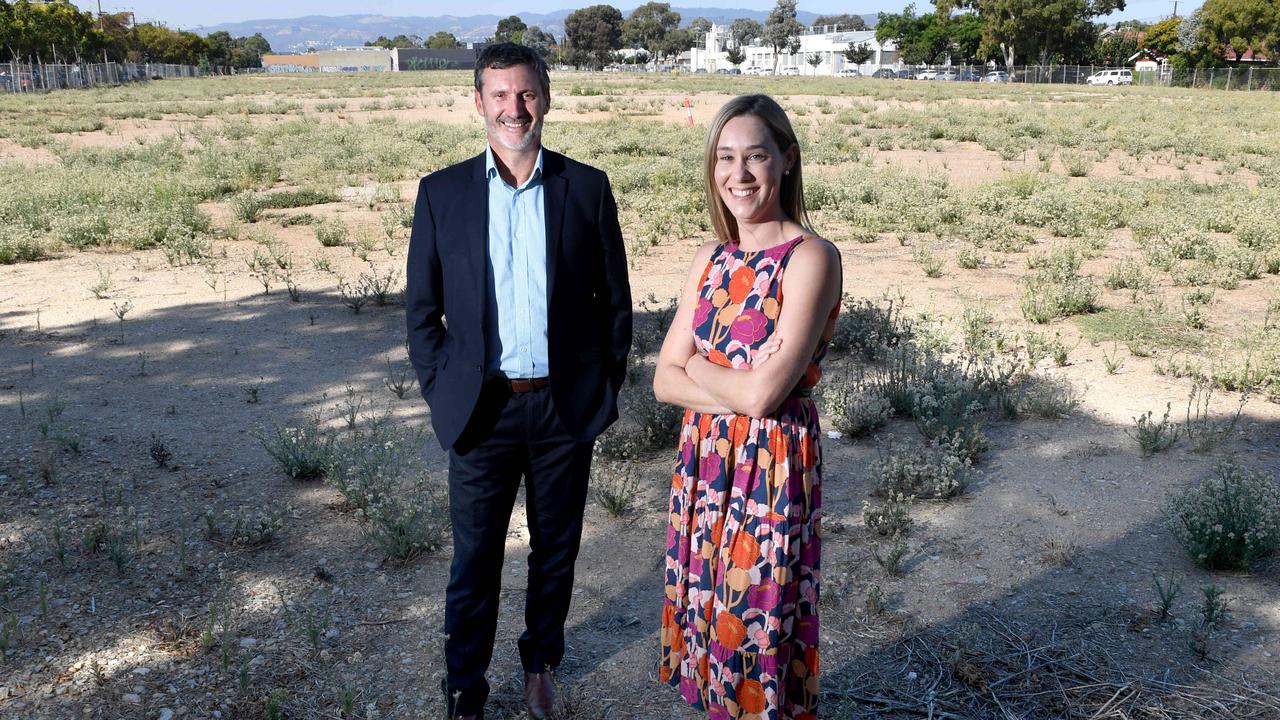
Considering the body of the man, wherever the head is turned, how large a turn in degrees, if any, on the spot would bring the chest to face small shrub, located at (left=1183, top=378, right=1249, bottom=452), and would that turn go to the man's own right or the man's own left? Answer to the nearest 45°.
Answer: approximately 135° to the man's own left

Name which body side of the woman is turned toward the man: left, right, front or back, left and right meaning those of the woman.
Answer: right

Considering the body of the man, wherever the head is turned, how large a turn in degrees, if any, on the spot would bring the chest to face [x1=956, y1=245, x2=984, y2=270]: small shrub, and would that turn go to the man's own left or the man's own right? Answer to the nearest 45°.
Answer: approximately 135° to the man's own left

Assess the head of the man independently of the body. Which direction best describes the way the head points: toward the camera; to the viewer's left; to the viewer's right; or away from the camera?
toward the camera

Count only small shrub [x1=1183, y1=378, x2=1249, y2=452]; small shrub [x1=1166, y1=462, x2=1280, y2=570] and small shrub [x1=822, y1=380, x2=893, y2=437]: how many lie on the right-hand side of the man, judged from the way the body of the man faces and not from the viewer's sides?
0

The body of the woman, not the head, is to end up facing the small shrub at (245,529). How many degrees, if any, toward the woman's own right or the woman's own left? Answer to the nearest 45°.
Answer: approximately 90° to the woman's own right

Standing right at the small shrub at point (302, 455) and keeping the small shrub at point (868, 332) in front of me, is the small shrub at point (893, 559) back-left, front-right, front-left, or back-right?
front-right

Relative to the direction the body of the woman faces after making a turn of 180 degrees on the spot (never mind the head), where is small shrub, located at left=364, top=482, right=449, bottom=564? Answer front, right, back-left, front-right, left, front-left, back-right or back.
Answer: left

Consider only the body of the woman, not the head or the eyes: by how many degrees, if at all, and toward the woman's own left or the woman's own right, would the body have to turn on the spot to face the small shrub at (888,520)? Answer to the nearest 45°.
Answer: approximately 135° to the woman's own right

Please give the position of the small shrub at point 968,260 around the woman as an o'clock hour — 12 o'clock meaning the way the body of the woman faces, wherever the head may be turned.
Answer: The small shrub is roughly at 5 o'clock from the woman.

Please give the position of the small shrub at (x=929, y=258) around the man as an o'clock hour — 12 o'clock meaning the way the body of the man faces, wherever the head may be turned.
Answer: The small shrub is roughly at 7 o'clock from the man.

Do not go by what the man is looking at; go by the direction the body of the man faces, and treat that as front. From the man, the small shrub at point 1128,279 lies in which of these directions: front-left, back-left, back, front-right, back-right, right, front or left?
back-left

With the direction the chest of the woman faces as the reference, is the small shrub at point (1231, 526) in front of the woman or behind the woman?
behind

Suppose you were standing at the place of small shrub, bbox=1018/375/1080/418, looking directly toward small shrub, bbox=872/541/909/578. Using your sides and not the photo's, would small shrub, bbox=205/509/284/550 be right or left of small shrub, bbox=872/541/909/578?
right

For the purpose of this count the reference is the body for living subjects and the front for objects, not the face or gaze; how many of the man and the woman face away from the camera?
0

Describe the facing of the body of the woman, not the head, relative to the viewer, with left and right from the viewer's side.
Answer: facing the viewer and to the left of the viewer

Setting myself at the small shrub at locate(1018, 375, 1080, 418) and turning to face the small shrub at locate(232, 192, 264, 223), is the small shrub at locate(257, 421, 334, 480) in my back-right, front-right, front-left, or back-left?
front-left

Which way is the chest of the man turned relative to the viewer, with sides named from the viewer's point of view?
facing the viewer
